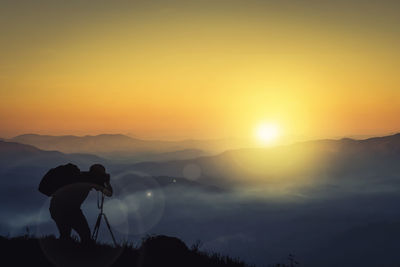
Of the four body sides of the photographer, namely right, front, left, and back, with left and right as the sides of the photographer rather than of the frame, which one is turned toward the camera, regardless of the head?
right
